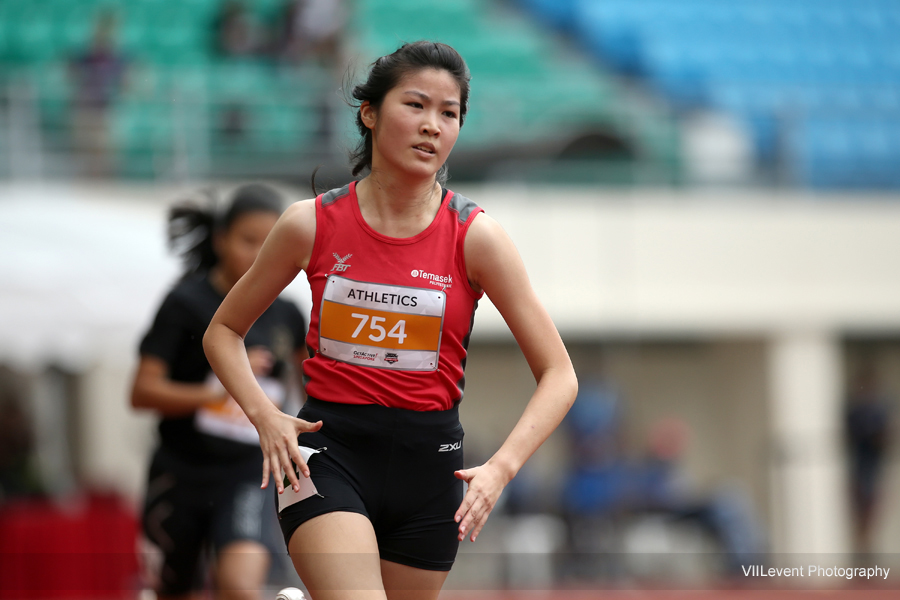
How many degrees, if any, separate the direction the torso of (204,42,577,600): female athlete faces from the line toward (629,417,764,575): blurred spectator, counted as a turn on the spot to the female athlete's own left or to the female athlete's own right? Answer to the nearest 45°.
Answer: approximately 180°

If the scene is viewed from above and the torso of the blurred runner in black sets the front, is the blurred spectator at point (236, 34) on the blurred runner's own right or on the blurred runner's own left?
on the blurred runner's own left

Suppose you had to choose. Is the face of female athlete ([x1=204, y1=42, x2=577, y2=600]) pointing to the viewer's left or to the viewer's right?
to the viewer's right

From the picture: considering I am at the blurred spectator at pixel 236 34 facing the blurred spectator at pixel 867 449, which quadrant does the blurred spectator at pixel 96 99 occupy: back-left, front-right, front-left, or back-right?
back-right

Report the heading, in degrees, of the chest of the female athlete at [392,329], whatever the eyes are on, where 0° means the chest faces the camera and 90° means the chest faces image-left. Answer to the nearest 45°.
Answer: approximately 0°

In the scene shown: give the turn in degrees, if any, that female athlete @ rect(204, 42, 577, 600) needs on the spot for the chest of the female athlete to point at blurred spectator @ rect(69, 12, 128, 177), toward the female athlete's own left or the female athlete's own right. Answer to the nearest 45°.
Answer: approximately 180°

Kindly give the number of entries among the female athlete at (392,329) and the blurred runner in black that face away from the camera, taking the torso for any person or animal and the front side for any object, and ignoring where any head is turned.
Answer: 0

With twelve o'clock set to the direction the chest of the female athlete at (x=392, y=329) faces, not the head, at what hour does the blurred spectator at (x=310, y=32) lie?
The blurred spectator is roughly at 6 o'clock from the female athlete.

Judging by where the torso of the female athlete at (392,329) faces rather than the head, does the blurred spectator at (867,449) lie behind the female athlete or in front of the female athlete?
behind

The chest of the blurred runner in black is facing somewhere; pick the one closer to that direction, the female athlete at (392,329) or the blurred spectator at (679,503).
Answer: the female athlete

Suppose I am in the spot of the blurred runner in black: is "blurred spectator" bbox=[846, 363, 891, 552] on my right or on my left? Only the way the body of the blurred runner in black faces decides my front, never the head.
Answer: on my left
